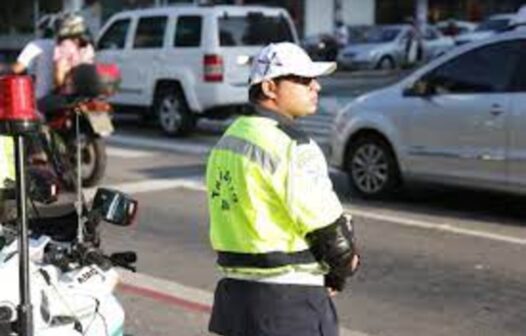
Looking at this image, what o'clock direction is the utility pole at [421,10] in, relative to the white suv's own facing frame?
The utility pole is roughly at 2 o'clock from the white suv.

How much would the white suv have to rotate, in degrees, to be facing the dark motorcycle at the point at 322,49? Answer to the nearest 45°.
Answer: approximately 45° to its right

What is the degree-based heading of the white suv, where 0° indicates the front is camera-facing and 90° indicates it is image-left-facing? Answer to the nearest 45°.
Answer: approximately 135°

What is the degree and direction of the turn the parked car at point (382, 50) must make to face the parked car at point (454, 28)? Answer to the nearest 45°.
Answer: approximately 180°

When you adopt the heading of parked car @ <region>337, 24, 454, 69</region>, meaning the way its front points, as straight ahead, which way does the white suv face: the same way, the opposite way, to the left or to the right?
to the right

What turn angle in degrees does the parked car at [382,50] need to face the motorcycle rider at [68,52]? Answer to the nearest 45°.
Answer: approximately 45° to its left

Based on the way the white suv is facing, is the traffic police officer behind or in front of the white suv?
behind

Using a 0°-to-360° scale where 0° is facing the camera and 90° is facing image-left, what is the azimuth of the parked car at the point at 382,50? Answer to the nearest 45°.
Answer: approximately 45°
